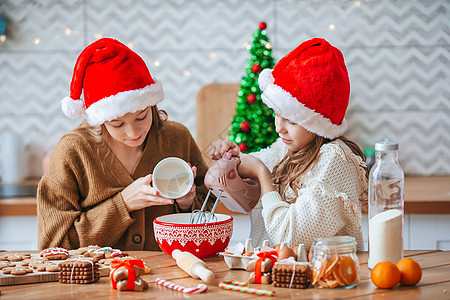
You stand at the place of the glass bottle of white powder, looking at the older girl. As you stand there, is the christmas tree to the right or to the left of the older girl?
right

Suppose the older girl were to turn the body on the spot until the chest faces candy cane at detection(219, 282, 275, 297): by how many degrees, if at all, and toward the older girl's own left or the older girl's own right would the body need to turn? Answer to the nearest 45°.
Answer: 0° — they already face it

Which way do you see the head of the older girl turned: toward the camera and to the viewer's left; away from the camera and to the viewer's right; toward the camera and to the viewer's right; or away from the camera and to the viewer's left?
toward the camera and to the viewer's right

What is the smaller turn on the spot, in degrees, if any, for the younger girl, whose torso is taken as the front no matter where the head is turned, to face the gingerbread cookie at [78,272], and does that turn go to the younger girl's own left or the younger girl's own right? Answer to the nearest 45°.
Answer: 0° — they already face it

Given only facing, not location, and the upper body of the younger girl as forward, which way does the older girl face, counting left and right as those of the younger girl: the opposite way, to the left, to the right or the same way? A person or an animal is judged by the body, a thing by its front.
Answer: to the left

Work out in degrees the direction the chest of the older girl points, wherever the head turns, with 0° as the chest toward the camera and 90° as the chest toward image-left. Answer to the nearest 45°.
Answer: approximately 315°

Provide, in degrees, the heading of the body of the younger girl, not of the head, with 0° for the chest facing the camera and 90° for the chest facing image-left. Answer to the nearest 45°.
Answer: approximately 45°

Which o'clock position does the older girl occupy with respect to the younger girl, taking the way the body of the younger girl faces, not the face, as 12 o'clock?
The older girl is roughly at 2 o'clock from the younger girl.

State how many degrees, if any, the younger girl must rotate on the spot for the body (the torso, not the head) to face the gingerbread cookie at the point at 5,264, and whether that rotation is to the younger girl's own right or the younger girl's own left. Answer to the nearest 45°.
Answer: approximately 45° to the younger girl's own right
